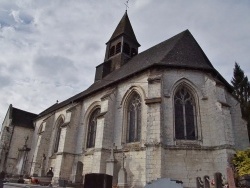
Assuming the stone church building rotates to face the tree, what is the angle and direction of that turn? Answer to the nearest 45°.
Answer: approximately 90° to its right

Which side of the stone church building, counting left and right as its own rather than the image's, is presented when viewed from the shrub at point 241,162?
back

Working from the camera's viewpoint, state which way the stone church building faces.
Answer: facing away from the viewer and to the left of the viewer
